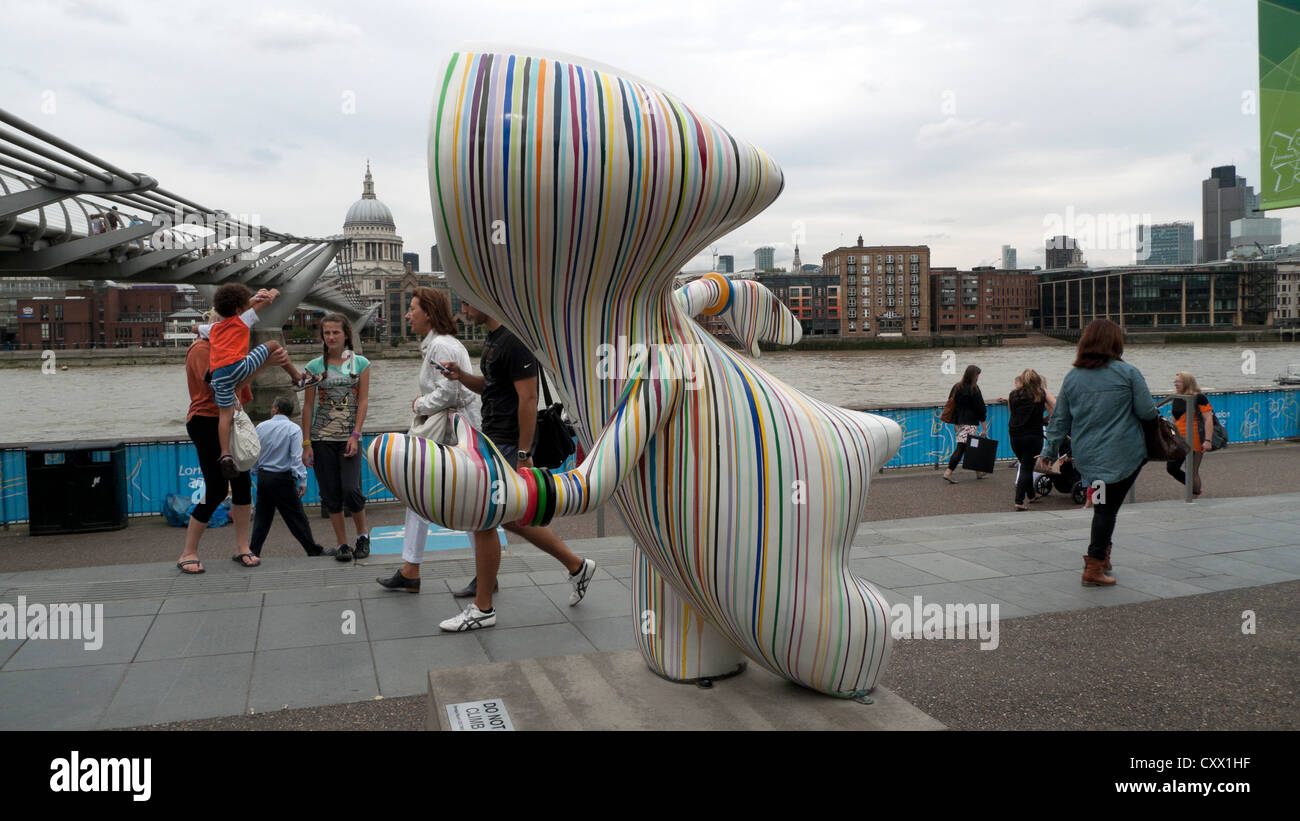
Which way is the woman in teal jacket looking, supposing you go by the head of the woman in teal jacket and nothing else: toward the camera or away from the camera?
away from the camera

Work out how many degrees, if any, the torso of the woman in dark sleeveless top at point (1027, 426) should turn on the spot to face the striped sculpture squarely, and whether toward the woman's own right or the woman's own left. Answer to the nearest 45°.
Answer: approximately 180°

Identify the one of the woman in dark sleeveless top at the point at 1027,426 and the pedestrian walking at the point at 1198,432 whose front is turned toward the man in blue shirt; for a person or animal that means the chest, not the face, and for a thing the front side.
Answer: the pedestrian walking

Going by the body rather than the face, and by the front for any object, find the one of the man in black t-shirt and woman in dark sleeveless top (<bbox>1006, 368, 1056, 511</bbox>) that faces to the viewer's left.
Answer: the man in black t-shirt

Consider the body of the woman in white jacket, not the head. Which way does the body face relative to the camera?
to the viewer's left

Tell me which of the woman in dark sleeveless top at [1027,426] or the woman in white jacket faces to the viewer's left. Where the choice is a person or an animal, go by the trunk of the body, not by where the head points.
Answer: the woman in white jacket

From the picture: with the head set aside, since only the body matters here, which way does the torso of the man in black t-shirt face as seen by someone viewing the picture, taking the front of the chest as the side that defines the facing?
to the viewer's left

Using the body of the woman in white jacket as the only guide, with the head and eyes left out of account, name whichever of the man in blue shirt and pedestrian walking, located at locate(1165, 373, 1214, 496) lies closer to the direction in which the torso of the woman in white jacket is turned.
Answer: the man in blue shirt

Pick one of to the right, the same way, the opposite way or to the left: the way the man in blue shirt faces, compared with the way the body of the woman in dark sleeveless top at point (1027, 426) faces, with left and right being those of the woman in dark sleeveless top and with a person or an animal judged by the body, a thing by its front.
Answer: to the left

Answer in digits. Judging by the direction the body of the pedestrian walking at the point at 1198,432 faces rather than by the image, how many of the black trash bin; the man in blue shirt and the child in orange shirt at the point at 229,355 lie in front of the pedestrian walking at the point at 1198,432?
3

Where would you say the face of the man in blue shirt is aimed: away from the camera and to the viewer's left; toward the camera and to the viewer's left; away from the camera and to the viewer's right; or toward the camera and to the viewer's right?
away from the camera and to the viewer's left
